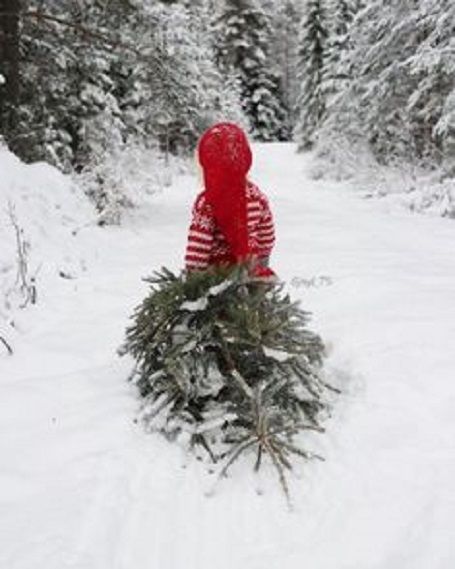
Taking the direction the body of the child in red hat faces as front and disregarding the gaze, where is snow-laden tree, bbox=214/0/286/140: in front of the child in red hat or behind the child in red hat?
in front

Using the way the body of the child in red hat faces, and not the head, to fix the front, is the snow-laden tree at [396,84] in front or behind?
in front

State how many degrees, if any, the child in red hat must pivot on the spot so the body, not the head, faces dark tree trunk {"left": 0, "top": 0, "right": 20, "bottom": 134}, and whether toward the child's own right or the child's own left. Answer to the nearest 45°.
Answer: approximately 45° to the child's own left

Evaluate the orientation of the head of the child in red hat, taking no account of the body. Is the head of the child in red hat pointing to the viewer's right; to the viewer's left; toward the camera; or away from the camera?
away from the camera

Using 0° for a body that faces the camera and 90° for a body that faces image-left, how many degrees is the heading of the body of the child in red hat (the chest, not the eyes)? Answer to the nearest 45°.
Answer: approximately 180°

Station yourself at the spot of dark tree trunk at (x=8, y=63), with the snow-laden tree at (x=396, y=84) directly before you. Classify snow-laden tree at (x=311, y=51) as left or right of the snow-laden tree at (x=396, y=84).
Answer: left

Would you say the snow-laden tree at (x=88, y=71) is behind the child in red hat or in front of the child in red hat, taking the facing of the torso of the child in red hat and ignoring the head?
in front

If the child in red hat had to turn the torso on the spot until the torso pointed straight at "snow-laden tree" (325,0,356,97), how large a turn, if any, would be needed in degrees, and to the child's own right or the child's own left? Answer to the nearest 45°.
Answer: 0° — they already face it
